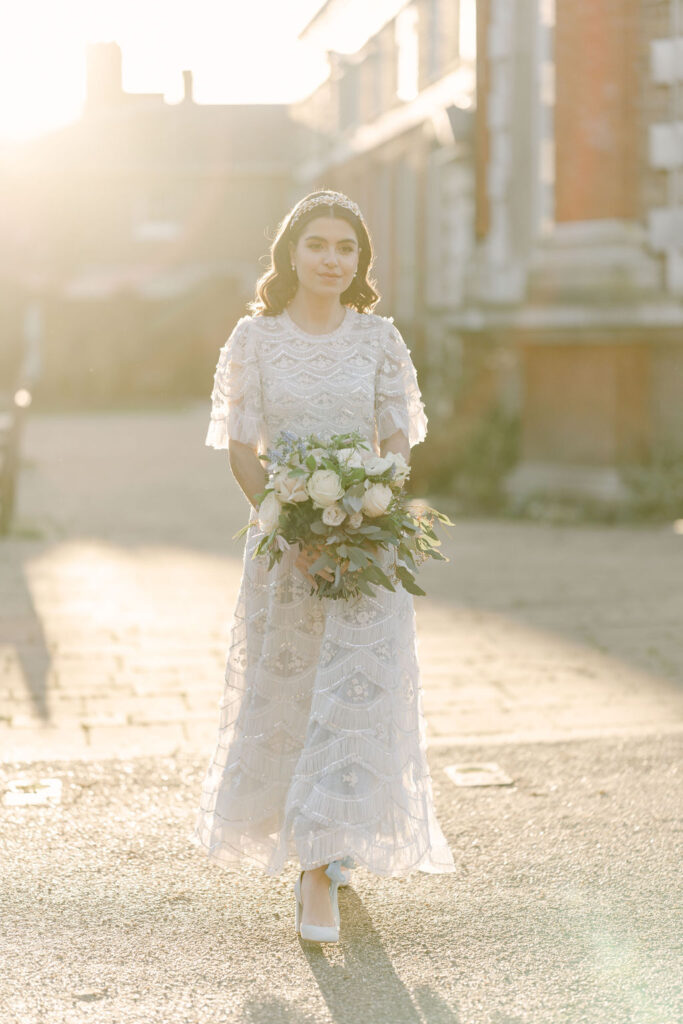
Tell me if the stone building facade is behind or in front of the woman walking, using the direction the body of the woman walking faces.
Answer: behind

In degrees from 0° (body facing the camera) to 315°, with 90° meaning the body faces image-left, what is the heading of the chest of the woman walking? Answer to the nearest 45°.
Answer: approximately 0°
